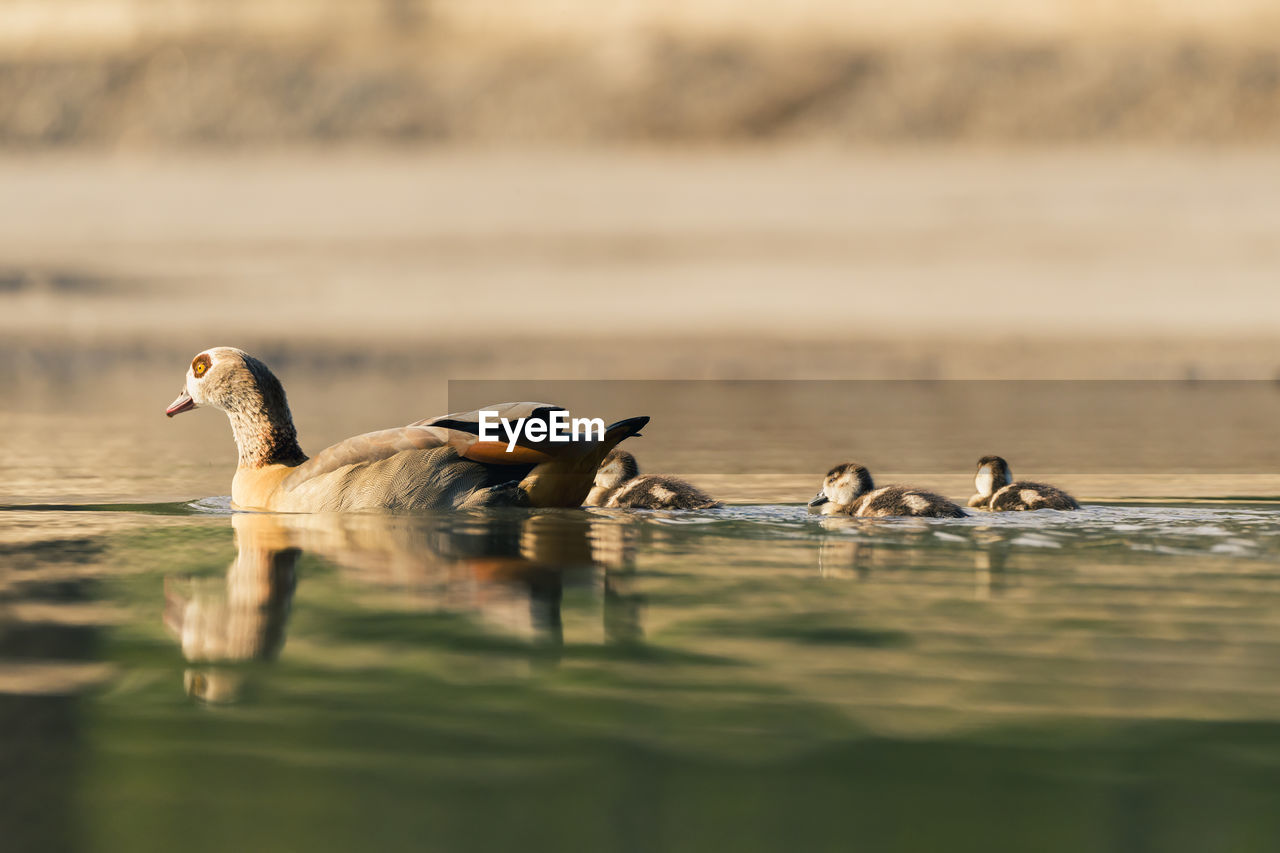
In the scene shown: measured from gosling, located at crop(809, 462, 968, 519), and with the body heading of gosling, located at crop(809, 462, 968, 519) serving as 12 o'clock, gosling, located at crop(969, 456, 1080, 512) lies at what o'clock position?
gosling, located at crop(969, 456, 1080, 512) is roughly at 5 o'clock from gosling, located at crop(809, 462, 968, 519).

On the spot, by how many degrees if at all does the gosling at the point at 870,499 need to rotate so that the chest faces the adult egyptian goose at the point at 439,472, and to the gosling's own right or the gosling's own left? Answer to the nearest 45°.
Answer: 0° — it already faces it

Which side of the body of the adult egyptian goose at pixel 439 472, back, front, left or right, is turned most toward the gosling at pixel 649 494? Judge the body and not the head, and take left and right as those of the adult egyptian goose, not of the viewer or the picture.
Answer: back

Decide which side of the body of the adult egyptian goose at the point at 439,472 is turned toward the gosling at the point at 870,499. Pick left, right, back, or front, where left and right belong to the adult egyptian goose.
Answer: back

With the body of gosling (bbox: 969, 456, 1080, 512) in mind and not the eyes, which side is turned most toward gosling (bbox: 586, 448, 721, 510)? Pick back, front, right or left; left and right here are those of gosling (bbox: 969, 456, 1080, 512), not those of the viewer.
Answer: front

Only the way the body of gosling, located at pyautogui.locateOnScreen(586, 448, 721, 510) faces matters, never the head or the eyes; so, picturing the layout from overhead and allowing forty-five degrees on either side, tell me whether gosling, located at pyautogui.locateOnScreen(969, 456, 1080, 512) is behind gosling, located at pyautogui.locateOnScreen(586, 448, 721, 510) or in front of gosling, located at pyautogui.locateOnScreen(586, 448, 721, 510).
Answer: behind

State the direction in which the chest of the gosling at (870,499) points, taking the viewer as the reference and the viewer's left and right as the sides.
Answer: facing to the left of the viewer

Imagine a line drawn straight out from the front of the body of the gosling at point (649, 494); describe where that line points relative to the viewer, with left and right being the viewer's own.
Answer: facing to the left of the viewer

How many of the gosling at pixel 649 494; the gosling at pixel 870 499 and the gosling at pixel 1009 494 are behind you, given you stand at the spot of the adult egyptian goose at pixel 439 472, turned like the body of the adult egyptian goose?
3

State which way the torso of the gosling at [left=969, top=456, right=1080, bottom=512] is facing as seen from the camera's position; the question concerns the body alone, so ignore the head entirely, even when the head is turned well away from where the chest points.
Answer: to the viewer's left

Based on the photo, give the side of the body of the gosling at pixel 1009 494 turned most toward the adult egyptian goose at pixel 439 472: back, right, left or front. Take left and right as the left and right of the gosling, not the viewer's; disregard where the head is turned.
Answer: front

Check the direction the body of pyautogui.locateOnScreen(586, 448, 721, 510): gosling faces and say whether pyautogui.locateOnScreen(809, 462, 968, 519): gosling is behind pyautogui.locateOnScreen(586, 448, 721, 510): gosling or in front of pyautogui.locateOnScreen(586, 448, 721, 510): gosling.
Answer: behind

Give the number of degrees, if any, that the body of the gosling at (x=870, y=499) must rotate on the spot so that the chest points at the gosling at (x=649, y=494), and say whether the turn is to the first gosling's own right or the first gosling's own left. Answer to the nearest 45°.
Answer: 0° — it already faces it

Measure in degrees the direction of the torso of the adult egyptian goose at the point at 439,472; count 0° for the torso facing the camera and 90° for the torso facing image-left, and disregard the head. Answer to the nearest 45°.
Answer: approximately 90°
